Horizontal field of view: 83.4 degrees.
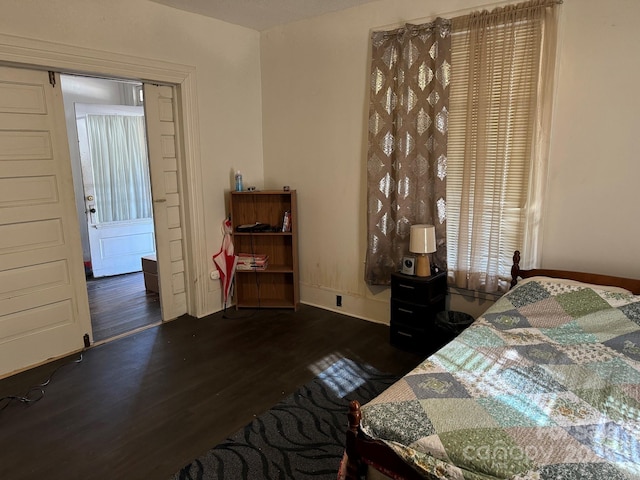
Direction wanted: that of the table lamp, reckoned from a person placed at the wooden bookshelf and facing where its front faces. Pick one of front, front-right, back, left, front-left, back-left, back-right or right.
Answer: front-left

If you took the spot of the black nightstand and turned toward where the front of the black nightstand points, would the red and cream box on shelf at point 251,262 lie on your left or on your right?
on your right

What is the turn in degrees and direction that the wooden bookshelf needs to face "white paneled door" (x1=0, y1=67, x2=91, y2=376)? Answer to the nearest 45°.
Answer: approximately 45° to its right

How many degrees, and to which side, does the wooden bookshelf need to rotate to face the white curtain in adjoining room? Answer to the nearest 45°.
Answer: approximately 135° to its right

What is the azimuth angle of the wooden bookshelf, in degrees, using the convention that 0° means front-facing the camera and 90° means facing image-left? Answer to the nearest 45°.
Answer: approximately 0°
